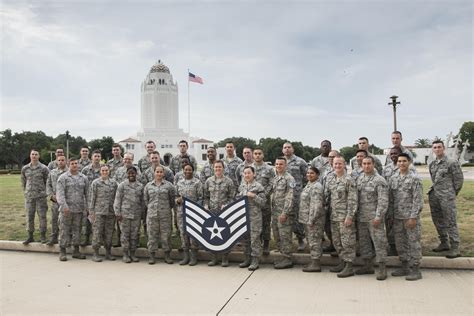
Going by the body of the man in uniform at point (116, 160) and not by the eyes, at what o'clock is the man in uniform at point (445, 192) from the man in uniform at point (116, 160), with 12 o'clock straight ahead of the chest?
the man in uniform at point (445, 192) is roughly at 10 o'clock from the man in uniform at point (116, 160).

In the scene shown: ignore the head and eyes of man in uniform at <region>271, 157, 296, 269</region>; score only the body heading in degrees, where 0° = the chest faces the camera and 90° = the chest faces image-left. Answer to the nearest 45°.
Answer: approximately 45°

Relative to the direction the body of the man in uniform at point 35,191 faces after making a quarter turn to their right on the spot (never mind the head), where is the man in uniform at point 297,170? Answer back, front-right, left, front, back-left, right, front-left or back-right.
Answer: back-left

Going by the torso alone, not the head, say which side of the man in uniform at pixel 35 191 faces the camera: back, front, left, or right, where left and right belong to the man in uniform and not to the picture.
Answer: front

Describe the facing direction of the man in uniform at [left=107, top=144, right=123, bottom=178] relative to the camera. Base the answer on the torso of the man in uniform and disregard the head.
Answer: toward the camera

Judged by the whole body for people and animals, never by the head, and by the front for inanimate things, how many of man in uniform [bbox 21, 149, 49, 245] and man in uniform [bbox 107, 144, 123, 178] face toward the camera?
2

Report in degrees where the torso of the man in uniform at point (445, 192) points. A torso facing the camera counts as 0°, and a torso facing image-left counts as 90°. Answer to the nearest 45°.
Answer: approximately 45°

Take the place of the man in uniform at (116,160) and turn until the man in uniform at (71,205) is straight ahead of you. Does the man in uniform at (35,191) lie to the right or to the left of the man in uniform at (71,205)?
right

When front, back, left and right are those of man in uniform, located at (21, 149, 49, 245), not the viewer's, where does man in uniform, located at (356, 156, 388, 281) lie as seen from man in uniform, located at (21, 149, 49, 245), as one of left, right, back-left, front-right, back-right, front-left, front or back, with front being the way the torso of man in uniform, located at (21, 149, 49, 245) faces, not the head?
front-left

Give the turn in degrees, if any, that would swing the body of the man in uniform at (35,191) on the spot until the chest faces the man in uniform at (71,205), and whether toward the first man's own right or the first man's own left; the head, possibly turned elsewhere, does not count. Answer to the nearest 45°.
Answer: approximately 45° to the first man's own left

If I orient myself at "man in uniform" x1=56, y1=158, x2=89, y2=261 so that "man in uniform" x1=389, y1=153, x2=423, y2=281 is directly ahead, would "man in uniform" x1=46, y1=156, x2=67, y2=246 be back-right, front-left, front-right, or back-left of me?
back-left

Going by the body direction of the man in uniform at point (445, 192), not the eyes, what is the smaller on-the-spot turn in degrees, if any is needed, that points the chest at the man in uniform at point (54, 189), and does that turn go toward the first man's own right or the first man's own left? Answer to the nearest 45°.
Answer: approximately 45° to the first man's own right
